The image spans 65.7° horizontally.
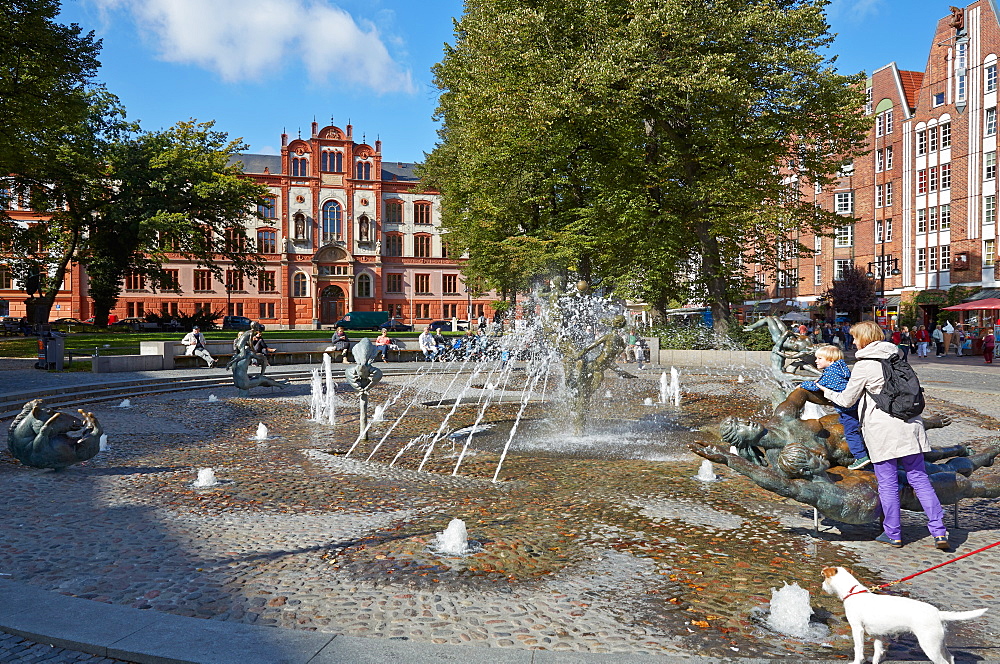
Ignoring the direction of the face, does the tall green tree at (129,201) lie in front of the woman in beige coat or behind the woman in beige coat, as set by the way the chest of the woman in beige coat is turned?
in front

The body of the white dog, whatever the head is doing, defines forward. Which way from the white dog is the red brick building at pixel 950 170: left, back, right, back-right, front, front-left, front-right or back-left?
right

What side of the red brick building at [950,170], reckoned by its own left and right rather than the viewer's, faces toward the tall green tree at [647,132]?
front

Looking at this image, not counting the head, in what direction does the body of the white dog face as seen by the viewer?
to the viewer's left

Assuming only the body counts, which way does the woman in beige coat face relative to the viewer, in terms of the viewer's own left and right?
facing away from the viewer and to the left of the viewer

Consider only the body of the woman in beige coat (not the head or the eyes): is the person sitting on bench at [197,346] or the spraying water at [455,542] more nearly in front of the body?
the person sitting on bench

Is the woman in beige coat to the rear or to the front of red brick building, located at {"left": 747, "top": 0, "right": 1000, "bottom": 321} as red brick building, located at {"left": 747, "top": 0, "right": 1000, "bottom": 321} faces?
to the front

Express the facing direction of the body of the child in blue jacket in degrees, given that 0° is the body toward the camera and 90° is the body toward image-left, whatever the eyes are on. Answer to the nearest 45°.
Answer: approximately 90°

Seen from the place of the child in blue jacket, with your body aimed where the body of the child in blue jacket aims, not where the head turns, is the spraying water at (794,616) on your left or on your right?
on your left
